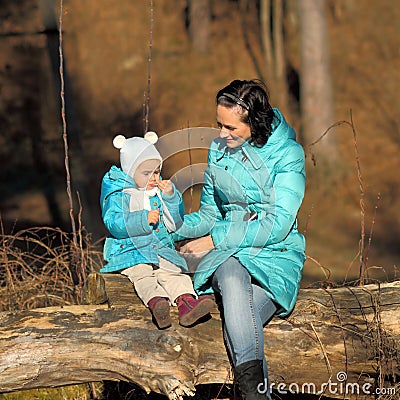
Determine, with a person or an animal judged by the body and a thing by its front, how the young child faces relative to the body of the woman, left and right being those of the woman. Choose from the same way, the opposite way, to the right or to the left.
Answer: to the left

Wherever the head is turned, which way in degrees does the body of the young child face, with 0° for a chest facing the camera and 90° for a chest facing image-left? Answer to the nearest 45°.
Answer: approximately 315°
